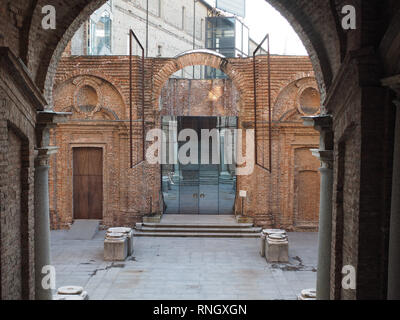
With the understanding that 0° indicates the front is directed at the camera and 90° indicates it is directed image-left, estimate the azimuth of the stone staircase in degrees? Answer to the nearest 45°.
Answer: approximately 0°

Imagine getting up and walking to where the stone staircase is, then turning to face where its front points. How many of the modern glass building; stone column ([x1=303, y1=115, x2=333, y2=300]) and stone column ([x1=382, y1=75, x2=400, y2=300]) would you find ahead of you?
2

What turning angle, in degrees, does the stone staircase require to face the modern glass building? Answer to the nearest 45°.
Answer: approximately 180°

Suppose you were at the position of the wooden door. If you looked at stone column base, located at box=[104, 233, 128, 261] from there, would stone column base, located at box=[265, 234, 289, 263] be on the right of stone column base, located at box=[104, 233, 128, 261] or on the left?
left

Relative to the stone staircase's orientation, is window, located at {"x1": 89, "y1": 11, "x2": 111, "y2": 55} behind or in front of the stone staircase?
behind

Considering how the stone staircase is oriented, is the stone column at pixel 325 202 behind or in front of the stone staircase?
in front

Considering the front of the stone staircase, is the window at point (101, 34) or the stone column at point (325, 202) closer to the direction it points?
the stone column

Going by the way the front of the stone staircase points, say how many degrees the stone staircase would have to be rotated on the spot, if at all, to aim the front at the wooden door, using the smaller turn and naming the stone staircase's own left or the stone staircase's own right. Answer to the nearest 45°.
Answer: approximately 90° to the stone staircase's own right

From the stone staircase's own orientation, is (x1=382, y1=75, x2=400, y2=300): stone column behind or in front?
in front

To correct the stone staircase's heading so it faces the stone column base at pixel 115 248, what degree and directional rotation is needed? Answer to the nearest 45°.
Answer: approximately 45° to its right
